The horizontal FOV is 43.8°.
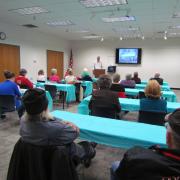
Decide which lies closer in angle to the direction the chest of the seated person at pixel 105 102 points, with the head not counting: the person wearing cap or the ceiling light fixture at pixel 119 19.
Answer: the ceiling light fixture

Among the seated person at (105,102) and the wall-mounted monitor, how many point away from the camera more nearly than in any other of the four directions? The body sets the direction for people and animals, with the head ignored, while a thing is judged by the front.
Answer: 1

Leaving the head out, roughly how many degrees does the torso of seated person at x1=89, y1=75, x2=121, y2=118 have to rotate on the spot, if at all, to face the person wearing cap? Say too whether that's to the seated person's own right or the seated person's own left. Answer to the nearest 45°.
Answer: approximately 180°

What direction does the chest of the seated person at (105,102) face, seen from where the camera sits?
away from the camera

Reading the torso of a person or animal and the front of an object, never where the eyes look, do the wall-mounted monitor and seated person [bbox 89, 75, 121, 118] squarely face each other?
yes

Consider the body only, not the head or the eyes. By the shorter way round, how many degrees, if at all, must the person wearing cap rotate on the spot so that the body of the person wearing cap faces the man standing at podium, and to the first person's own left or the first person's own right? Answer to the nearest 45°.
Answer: approximately 45° to the first person's own left

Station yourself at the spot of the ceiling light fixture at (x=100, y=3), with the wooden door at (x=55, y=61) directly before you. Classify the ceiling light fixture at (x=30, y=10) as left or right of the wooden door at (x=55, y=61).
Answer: left

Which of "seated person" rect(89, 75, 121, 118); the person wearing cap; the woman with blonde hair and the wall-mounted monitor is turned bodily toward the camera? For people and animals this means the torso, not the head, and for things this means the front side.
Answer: the wall-mounted monitor

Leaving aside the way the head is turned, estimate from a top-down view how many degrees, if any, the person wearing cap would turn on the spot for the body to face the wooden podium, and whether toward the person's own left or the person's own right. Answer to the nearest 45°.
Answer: approximately 45° to the person's own left

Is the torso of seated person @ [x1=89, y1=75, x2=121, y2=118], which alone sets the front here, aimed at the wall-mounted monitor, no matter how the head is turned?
yes

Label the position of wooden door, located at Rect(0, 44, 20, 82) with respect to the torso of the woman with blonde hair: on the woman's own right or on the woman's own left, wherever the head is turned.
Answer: on the woman's own left

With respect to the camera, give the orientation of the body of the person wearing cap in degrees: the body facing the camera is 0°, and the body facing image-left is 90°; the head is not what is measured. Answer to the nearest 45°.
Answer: approximately 225°

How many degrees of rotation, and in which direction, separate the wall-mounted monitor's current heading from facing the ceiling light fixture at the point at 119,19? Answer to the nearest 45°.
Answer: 0° — it already faces it

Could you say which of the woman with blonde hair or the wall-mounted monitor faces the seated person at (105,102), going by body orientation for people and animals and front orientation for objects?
the wall-mounted monitor

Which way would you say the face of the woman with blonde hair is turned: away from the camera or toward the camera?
away from the camera

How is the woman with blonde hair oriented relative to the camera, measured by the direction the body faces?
away from the camera
